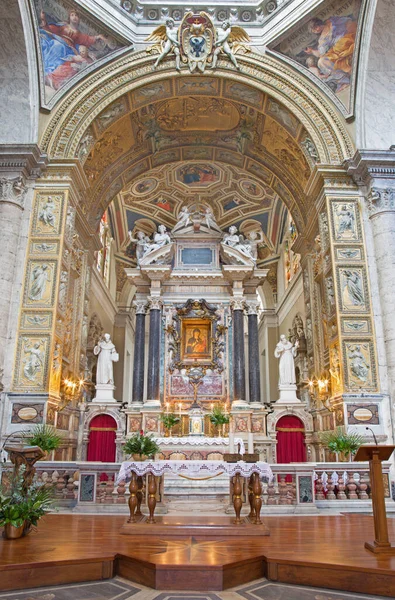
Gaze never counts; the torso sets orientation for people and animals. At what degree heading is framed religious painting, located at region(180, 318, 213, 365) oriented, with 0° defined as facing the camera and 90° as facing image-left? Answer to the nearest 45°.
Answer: approximately 0°

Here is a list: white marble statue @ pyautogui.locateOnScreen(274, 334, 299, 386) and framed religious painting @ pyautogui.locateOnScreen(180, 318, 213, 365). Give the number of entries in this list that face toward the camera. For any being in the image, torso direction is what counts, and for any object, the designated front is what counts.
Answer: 2

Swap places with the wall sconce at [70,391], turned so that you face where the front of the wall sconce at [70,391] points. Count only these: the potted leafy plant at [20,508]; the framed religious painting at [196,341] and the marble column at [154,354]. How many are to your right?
1
